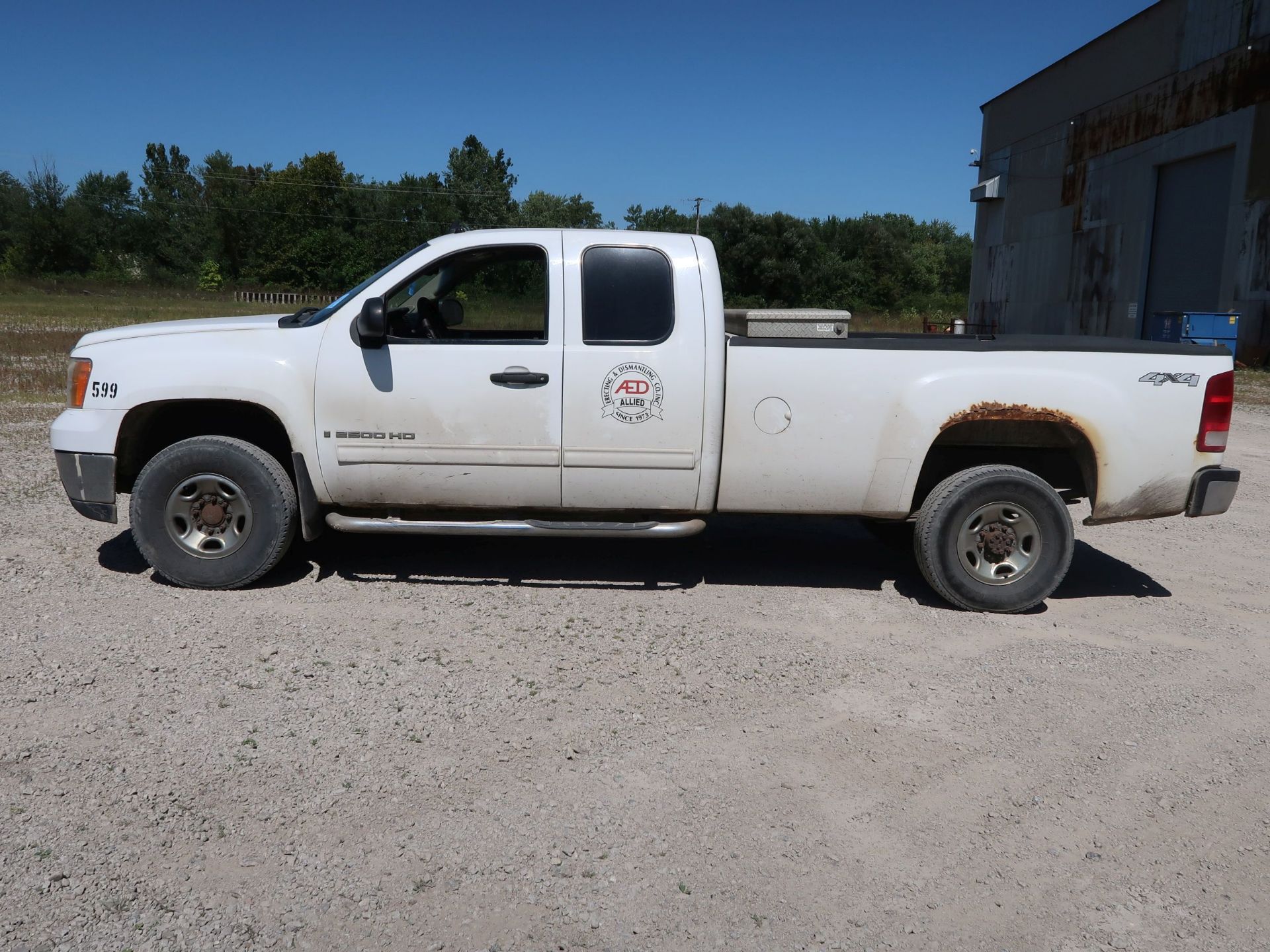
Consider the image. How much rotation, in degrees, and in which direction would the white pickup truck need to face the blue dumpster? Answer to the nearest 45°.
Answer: approximately 135° to its right

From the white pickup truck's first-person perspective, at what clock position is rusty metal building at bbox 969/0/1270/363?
The rusty metal building is roughly at 4 o'clock from the white pickup truck.

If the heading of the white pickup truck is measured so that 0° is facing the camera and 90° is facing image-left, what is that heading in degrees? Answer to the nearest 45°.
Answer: approximately 90°

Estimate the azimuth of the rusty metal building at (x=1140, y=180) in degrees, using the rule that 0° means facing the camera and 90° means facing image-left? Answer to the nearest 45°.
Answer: approximately 45°

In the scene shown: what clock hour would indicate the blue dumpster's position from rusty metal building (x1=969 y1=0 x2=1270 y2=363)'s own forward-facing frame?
The blue dumpster is roughly at 10 o'clock from the rusty metal building.
